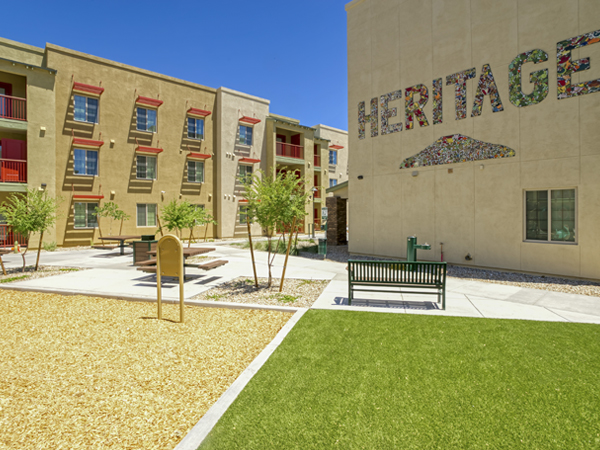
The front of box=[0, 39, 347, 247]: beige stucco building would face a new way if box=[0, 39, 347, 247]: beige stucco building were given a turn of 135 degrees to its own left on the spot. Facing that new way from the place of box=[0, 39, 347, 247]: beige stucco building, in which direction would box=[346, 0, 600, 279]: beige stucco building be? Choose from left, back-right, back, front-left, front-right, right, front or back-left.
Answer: back-right

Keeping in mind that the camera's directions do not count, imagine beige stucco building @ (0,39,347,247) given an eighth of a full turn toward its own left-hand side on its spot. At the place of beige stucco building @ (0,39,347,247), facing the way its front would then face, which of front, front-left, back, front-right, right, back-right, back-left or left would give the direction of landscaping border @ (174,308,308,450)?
right

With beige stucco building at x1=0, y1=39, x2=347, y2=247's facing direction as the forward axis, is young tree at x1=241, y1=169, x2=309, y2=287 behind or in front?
in front

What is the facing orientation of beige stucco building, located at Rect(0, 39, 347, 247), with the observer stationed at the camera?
facing the viewer and to the right of the viewer
